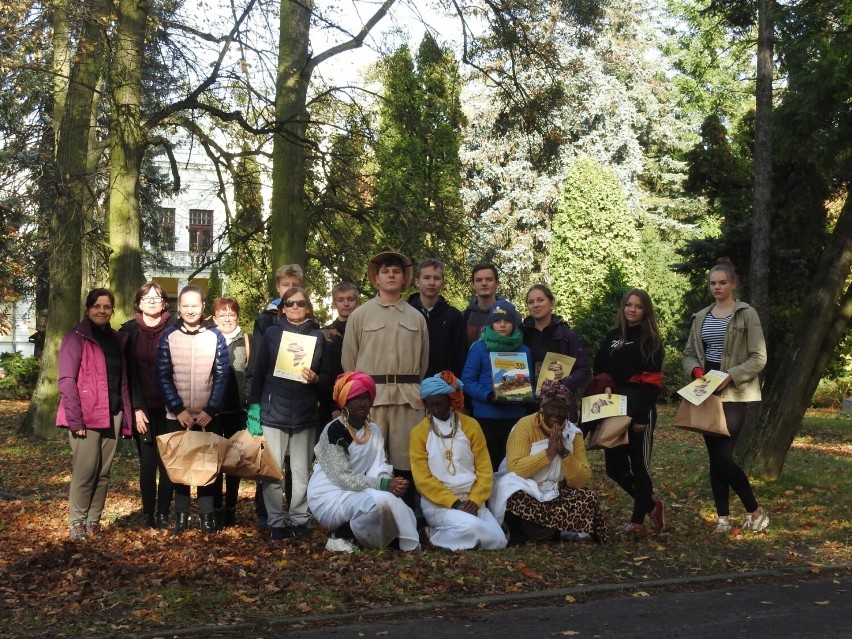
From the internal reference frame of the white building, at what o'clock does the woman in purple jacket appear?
The woman in purple jacket is roughly at 12 o'clock from the white building.

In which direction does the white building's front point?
toward the camera

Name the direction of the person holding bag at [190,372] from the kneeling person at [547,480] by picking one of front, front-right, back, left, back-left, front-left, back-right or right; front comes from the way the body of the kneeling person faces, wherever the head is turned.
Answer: right

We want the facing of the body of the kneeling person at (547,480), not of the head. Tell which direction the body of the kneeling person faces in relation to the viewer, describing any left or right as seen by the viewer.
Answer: facing the viewer

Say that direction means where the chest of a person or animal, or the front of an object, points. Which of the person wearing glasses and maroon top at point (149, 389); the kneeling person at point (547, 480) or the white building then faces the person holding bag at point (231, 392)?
the white building

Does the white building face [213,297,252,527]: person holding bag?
yes

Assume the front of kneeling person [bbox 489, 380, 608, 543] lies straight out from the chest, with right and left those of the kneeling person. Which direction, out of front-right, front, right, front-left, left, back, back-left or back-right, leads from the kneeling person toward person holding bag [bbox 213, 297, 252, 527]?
right

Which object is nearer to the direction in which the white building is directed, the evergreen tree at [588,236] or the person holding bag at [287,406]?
the person holding bag

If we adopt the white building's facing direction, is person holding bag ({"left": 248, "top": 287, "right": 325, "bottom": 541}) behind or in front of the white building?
in front

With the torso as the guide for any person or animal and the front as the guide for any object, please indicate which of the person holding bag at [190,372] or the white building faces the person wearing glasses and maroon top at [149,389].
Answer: the white building
